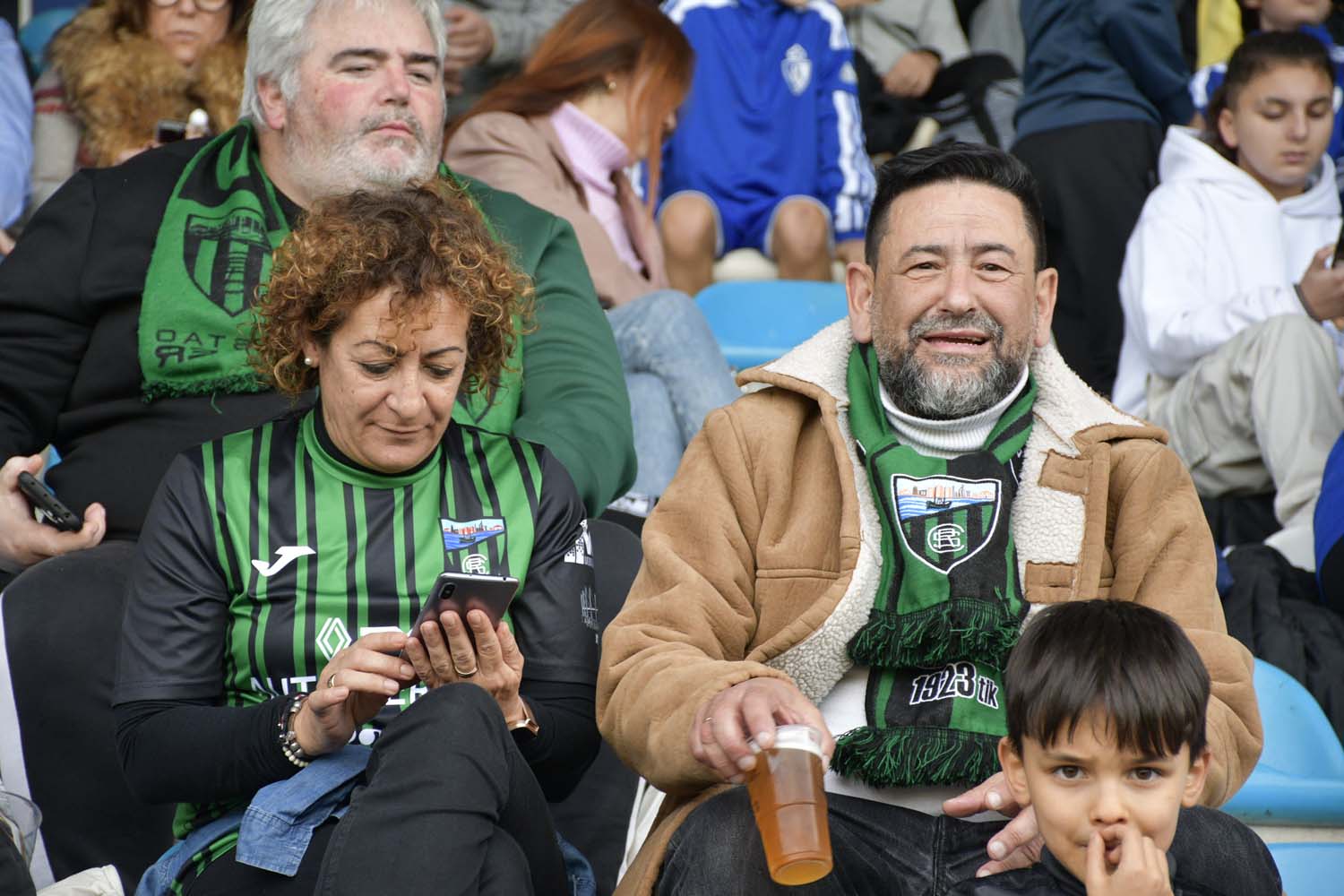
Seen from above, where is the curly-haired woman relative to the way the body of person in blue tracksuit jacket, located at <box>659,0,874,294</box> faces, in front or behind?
in front

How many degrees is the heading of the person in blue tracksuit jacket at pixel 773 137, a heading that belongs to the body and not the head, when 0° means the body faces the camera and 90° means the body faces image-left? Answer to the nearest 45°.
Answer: approximately 0°

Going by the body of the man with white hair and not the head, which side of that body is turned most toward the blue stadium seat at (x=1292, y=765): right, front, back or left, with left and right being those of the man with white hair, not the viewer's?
left

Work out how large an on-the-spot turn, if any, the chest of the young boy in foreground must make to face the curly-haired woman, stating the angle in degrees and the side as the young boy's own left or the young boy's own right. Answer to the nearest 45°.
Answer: approximately 90° to the young boy's own right

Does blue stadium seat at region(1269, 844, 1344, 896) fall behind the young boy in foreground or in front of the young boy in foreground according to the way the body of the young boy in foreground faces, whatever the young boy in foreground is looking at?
behind

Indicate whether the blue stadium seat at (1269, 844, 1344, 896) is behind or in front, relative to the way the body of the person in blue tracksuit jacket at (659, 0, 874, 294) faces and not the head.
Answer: in front

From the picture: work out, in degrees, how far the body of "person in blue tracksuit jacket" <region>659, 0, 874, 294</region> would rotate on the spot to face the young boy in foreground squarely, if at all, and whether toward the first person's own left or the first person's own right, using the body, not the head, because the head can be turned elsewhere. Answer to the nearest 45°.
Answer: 0° — they already face them
